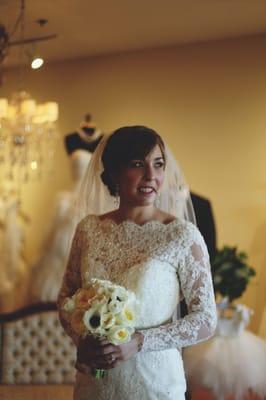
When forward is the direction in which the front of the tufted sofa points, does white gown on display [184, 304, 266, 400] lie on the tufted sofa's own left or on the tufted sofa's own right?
on the tufted sofa's own left

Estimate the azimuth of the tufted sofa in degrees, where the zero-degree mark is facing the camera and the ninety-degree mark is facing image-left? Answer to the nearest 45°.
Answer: approximately 0°

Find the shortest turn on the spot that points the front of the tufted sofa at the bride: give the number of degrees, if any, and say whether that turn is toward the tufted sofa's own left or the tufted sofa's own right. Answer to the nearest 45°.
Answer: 0° — it already faces them

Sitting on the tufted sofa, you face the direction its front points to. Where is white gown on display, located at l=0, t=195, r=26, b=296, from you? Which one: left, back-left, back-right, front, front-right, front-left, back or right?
back

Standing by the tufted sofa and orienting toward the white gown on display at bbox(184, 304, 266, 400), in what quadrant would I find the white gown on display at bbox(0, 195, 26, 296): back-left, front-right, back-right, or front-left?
back-left
